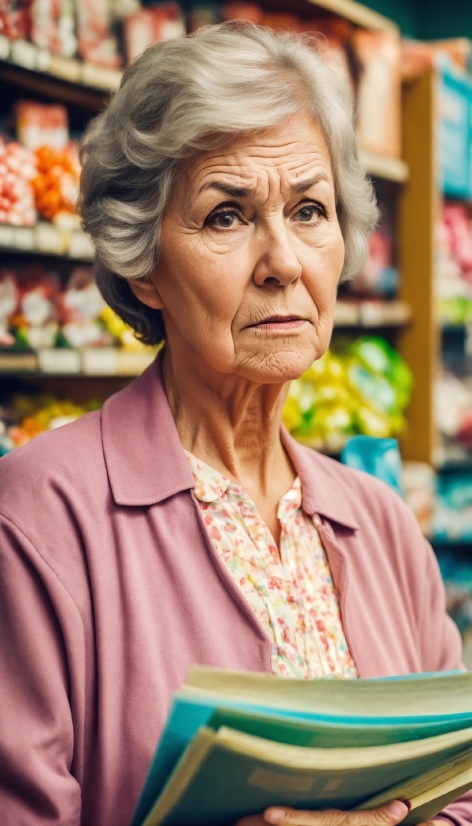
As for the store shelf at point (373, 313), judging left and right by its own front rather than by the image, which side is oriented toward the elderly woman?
front

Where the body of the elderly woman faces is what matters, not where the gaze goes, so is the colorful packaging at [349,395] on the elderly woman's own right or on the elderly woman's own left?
on the elderly woman's own left

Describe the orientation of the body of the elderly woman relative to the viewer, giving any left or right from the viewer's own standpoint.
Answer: facing the viewer and to the right of the viewer

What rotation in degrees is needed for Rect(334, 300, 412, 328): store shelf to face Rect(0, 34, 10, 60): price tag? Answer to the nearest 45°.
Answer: approximately 45° to its right

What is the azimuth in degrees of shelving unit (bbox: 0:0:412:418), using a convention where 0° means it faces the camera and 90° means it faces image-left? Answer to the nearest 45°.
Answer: approximately 315°

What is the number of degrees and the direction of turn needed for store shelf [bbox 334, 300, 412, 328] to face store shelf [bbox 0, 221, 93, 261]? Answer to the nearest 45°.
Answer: approximately 45° to its right

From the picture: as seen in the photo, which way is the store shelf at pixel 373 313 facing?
toward the camera

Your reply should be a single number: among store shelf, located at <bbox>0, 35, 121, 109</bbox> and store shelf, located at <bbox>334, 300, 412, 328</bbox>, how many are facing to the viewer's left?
0

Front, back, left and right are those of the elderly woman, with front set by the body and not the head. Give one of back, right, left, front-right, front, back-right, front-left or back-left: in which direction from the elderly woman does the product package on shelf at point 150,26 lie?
back-left
